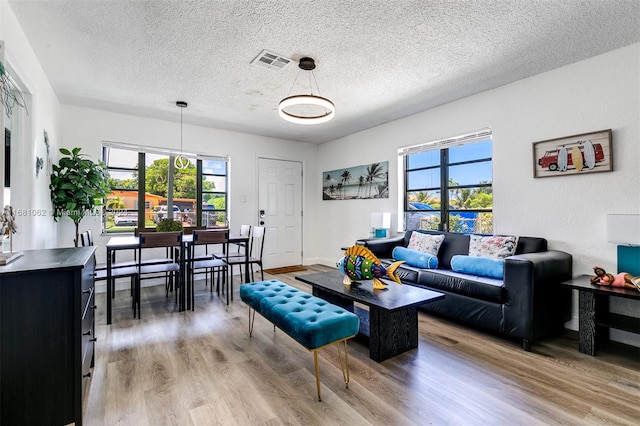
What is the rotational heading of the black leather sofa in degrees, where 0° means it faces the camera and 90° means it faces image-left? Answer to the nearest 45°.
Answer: approximately 45°

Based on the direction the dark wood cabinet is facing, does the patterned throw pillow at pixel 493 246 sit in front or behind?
in front

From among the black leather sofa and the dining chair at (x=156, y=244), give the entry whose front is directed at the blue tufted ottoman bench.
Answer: the black leather sofa

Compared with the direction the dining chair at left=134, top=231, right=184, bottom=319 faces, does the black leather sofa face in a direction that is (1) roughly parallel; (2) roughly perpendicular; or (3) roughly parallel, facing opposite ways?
roughly perpendicular

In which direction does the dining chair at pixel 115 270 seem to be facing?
to the viewer's right

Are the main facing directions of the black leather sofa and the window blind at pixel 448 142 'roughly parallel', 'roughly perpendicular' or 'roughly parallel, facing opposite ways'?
roughly parallel

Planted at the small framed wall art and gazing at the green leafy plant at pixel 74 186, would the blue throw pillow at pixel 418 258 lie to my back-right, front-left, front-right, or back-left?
front-right

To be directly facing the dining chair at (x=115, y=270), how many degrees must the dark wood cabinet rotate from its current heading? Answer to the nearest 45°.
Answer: approximately 90° to its left

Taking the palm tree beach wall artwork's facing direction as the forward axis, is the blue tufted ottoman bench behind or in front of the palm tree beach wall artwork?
in front

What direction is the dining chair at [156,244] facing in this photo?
away from the camera

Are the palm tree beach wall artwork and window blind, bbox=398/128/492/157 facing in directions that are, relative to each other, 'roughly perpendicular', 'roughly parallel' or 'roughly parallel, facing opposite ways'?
roughly parallel

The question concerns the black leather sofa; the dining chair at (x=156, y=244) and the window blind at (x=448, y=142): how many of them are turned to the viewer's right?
0

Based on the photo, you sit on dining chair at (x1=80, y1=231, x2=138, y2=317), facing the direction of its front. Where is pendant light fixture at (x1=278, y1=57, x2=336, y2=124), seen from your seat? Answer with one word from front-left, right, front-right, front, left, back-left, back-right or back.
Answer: front-right

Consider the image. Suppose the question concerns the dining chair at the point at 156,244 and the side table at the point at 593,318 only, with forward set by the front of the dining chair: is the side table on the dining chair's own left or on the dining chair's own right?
on the dining chair's own right
